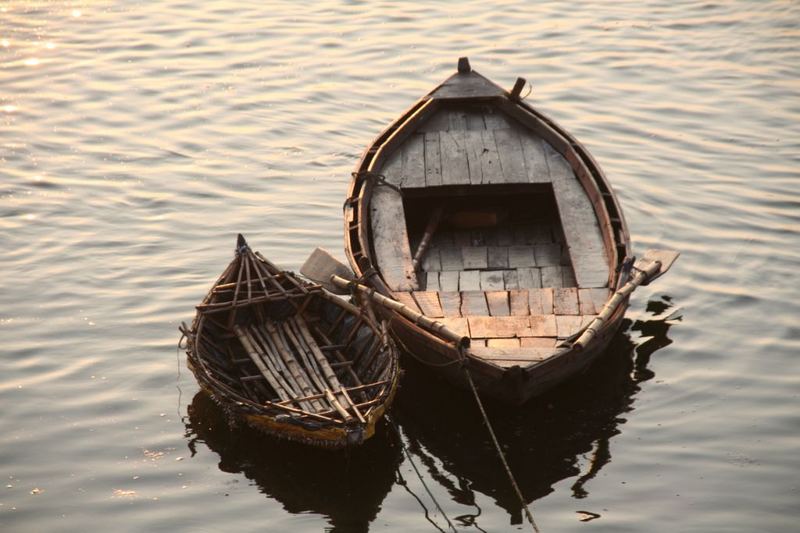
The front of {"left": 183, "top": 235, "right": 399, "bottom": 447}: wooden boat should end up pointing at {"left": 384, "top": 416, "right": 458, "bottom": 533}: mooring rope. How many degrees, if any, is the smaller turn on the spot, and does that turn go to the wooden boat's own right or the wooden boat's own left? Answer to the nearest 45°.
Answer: approximately 180°

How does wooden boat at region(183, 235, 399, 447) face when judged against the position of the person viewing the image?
facing away from the viewer and to the left of the viewer

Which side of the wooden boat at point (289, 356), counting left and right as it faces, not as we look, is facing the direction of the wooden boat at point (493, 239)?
right

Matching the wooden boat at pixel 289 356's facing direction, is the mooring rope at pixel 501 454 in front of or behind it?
behind

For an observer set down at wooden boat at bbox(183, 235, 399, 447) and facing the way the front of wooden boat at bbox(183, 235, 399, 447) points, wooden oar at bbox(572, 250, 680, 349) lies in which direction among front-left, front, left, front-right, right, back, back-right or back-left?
back-right
